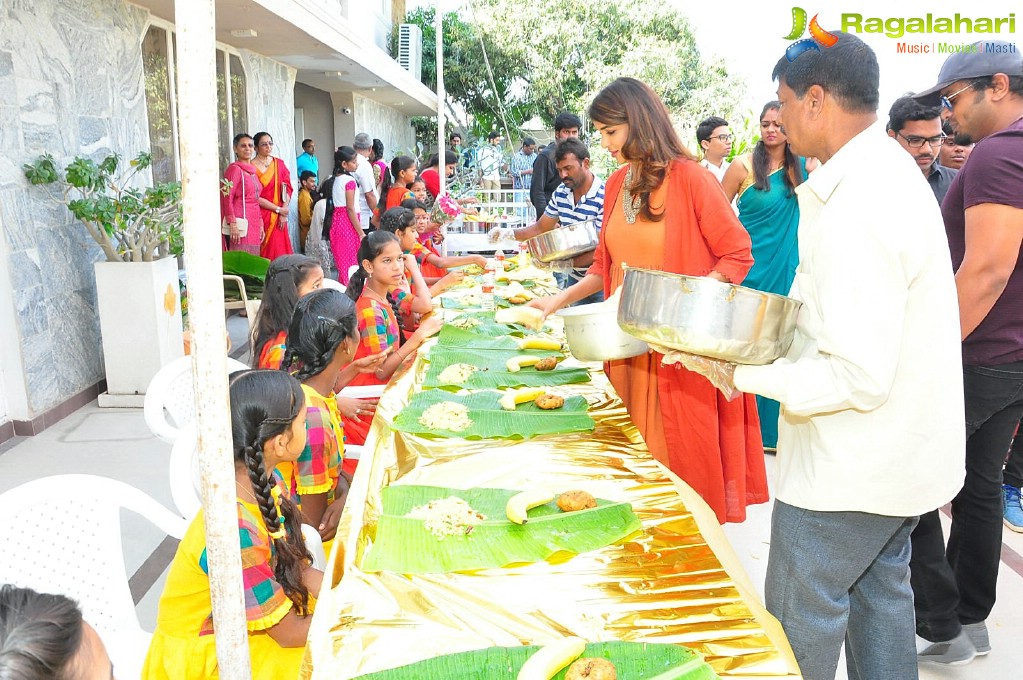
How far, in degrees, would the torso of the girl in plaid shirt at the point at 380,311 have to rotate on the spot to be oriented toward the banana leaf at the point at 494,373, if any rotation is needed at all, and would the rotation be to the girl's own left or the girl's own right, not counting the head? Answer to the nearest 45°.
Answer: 0° — they already face it

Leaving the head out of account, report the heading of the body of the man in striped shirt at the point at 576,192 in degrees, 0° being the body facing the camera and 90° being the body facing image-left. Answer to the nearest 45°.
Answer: approximately 45°

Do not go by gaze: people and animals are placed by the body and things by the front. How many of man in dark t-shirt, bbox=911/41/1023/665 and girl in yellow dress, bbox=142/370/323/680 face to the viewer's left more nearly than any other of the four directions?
1

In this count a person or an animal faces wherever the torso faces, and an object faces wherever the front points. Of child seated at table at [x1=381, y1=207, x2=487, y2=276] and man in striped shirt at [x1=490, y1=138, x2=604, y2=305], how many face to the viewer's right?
1

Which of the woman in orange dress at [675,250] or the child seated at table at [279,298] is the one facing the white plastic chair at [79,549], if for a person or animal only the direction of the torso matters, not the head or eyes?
the woman in orange dress

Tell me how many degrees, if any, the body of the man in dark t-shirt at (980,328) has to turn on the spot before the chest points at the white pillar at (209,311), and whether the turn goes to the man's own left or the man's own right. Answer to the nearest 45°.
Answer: approximately 45° to the man's own left

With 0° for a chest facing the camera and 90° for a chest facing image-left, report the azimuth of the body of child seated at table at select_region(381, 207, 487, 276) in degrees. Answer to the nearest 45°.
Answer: approximately 270°

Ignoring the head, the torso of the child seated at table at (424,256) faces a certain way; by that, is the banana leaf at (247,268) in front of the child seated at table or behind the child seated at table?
behind
